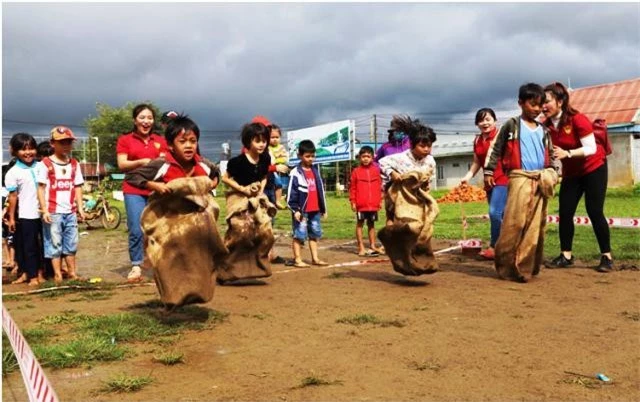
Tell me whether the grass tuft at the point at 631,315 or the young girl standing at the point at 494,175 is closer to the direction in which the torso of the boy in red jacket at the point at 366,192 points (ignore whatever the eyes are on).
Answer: the grass tuft

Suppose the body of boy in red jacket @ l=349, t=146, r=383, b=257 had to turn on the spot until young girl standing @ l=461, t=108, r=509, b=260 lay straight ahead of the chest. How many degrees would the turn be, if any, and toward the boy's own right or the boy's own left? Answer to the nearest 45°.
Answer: approximately 45° to the boy's own left

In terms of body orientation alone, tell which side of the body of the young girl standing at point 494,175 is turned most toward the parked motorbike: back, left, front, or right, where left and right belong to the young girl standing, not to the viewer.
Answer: right

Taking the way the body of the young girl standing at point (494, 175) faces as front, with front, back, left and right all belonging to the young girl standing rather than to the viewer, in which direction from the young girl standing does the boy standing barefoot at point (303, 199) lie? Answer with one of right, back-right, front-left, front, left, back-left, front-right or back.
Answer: front-right

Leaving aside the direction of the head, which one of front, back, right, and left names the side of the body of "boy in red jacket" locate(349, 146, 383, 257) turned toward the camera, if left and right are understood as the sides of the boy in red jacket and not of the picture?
front

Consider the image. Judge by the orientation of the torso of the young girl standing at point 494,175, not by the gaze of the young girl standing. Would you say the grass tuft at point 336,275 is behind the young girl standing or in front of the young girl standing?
in front

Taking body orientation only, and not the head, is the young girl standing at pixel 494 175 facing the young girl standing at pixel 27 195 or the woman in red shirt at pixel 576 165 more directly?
the young girl standing

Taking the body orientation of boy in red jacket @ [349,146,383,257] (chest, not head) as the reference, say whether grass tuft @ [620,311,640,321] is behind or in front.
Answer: in front

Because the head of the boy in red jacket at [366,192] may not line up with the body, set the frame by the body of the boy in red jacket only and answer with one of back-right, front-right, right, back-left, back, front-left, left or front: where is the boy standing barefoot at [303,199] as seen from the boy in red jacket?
front-right

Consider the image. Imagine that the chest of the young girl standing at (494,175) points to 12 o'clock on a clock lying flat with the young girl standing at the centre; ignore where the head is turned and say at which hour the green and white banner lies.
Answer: The green and white banner is roughly at 4 o'clock from the young girl standing.

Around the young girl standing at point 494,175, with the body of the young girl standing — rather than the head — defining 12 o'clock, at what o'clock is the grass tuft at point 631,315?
The grass tuft is roughly at 10 o'clock from the young girl standing.

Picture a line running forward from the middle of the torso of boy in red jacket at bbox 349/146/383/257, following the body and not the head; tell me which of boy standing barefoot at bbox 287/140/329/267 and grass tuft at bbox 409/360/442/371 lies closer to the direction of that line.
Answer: the grass tuft
